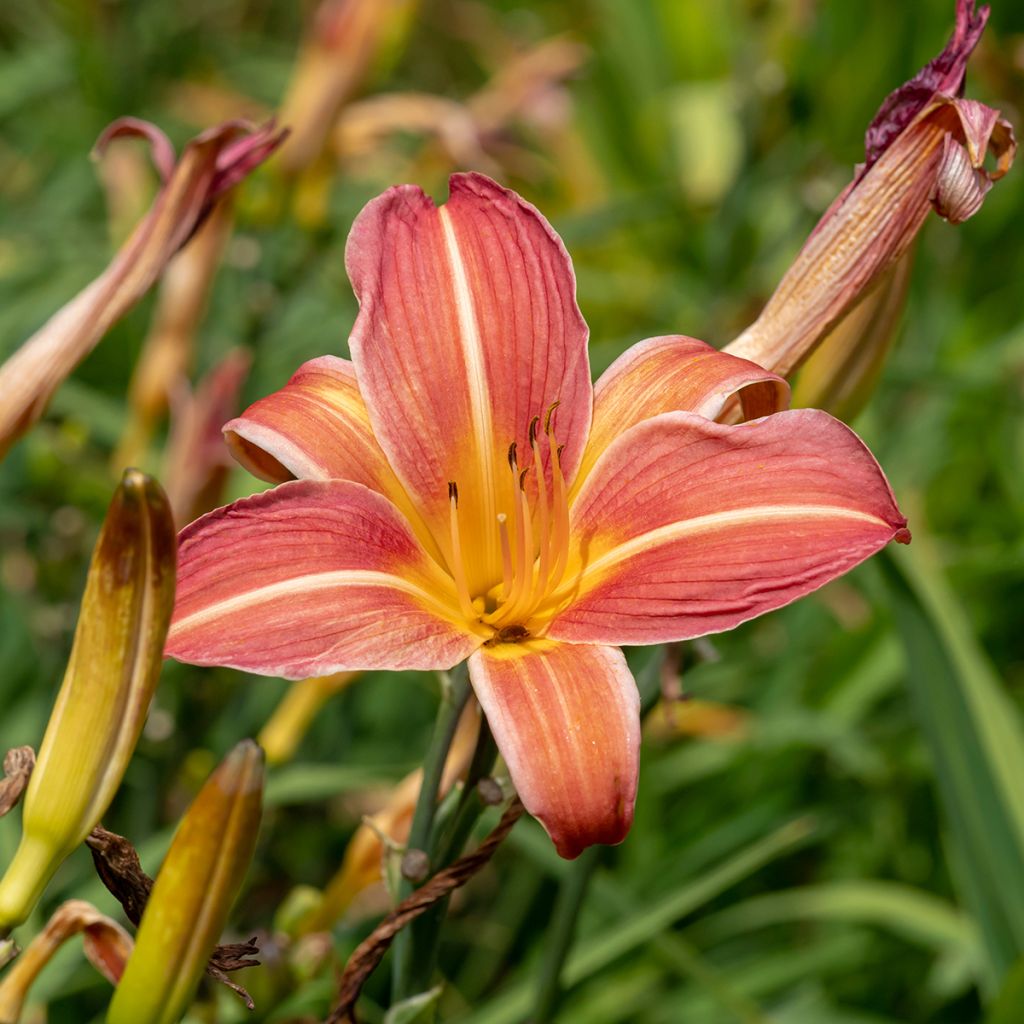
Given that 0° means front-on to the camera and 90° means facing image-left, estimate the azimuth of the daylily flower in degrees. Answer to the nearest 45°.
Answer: approximately 0°

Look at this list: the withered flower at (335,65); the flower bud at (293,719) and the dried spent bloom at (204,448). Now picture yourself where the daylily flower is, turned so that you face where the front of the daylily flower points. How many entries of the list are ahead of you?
0

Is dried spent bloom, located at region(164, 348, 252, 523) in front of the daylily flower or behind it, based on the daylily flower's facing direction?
behind

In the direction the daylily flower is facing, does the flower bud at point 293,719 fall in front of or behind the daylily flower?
behind

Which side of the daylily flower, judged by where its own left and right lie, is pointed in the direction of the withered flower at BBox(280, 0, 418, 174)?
back
